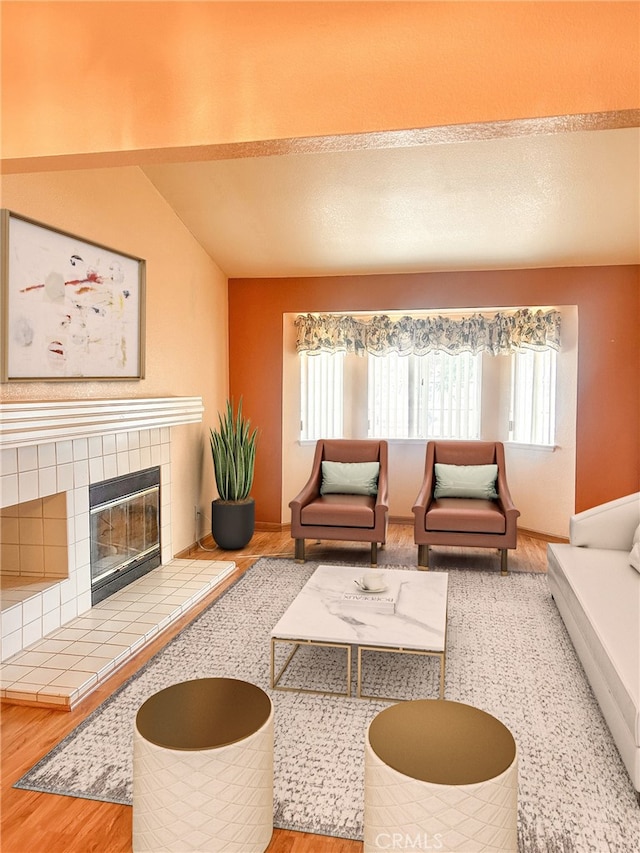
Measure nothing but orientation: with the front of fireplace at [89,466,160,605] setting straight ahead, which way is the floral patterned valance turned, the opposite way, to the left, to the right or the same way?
to the right

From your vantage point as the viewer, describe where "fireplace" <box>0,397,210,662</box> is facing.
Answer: facing the viewer and to the right of the viewer

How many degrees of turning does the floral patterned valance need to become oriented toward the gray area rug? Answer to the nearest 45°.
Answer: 0° — it already faces it

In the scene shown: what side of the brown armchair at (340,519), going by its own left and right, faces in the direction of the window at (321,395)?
back

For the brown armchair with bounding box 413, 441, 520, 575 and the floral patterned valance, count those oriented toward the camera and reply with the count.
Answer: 2

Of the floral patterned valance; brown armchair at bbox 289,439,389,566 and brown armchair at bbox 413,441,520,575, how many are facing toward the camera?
3

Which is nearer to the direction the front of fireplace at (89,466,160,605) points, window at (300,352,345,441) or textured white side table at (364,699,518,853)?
the textured white side table

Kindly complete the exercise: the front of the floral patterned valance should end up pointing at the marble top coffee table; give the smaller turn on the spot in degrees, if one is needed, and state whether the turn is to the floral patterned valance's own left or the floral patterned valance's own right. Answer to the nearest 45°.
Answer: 0° — it already faces it

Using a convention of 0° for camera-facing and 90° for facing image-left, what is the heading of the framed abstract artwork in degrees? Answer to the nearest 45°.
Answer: approximately 315°

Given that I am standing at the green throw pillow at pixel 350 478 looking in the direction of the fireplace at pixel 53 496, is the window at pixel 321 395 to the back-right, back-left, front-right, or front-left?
back-right

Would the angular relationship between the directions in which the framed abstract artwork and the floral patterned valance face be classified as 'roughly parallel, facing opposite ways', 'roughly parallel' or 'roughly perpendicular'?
roughly perpendicular

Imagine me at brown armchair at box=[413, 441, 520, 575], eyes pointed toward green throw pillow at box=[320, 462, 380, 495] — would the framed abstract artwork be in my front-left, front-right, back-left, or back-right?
front-left

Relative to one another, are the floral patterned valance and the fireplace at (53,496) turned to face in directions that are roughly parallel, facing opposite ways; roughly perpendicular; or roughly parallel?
roughly perpendicular

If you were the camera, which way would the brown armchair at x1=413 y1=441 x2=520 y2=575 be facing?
facing the viewer

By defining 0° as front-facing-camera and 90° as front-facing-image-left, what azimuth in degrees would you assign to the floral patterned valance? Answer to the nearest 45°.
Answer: approximately 0°

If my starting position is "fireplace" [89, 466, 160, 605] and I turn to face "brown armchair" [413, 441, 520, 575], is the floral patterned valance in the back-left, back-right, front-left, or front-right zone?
front-left

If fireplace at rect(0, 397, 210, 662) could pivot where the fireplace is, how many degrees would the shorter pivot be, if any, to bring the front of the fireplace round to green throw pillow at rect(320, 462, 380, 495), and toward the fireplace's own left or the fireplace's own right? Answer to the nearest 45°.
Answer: approximately 90° to the fireplace's own left

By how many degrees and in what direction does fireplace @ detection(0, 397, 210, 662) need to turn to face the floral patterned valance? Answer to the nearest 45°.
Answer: approximately 90° to its left
